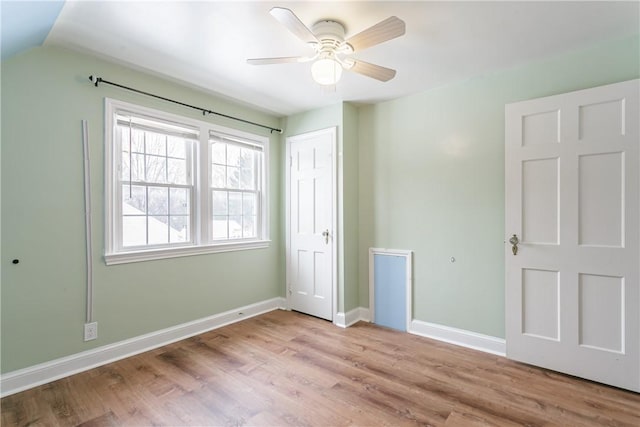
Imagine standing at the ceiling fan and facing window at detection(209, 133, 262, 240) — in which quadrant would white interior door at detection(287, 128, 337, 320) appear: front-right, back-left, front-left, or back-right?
front-right

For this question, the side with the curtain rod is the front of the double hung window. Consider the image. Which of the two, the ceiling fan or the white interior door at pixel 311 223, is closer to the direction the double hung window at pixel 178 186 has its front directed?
the ceiling fan

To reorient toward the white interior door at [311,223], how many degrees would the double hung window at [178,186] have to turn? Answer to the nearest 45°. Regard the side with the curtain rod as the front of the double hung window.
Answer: approximately 45° to its left

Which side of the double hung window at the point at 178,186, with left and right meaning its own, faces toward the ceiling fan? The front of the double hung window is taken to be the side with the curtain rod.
front

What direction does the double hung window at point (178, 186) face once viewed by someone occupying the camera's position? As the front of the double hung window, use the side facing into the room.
facing the viewer and to the right of the viewer

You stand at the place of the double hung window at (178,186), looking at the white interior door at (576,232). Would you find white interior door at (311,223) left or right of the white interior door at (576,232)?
left
